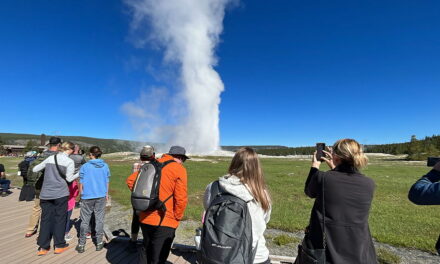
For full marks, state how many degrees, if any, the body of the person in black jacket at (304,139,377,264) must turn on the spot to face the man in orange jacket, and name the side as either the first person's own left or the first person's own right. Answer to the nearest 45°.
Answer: approximately 45° to the first person's own left

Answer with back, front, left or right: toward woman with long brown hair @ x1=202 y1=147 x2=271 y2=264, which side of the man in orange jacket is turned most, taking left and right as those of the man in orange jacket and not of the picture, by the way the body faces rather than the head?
right

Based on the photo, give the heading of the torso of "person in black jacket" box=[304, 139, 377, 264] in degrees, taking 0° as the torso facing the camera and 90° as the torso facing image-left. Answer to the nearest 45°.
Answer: approximately 135°

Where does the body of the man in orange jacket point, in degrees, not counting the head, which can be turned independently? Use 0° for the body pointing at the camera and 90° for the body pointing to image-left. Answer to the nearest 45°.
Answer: approximately 225°

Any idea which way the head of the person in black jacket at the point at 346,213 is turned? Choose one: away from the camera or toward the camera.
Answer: away from the camera

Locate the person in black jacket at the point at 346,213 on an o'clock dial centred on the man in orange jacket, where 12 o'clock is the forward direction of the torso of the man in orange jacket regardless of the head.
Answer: The person in black jacket is roughly at 3 o'clock from the man in orange jacket.

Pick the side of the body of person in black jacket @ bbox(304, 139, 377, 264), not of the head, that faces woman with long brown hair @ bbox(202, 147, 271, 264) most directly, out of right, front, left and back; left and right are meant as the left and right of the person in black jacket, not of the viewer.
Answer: left

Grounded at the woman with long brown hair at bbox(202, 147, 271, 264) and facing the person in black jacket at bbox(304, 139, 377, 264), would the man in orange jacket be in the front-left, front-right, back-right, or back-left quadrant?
back-left

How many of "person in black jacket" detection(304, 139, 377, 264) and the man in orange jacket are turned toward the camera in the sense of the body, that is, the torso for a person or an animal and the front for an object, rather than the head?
0
